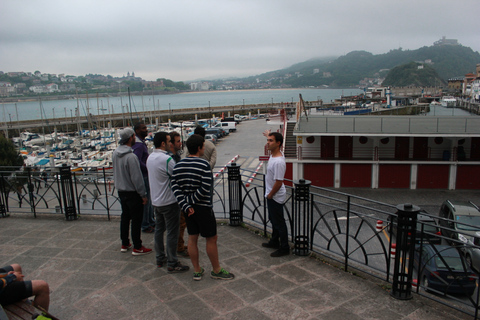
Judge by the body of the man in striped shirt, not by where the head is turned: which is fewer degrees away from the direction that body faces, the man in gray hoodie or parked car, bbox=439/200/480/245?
the parked car

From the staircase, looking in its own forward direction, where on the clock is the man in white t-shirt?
The man in white t-shirt is roughly at 12 o'clock from the staircase.

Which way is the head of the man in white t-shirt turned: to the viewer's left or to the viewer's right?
to the viewer's left

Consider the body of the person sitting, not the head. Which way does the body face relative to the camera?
to the viewer's right

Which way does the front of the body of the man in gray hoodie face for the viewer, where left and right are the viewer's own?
facing away from the viewer and to the right of the viewer

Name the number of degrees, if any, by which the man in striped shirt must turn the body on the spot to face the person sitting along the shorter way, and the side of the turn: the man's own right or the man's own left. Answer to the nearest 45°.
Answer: approximately 180°

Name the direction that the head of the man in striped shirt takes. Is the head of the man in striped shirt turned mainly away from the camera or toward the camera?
away from the camera

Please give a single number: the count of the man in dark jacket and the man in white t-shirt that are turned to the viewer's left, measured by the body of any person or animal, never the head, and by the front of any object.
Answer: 1

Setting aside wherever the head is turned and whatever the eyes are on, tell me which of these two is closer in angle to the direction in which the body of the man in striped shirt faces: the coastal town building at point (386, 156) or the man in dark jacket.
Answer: the coastal town building

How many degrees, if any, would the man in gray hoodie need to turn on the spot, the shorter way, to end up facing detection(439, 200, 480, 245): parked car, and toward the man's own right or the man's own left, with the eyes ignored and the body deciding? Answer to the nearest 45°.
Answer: approximately 45° to the man's own right

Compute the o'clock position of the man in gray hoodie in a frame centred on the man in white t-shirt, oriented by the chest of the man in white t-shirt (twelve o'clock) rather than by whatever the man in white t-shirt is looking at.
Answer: The man in gray hoodie is roughly at 12 o'clock from the man in white t-shirt.

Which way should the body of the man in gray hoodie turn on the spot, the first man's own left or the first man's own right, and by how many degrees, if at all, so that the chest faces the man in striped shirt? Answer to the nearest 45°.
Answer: approximately 90° to the first man's own right

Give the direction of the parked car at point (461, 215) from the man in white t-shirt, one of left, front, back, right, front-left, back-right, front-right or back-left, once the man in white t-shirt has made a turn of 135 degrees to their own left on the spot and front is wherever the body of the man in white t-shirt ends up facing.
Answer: left
